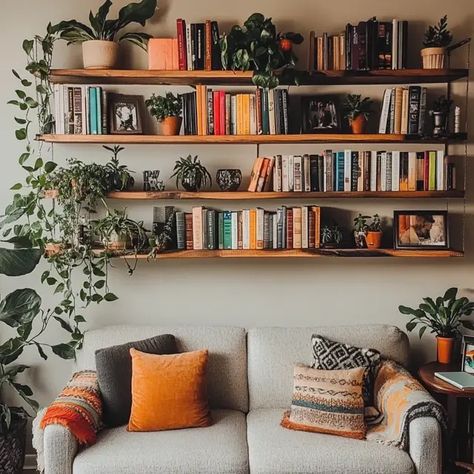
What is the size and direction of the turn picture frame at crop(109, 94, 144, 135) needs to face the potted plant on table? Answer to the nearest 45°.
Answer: approximately 90° to its left

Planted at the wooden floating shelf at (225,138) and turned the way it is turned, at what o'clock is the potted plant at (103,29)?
The potted plant is roughly at 3 o'clock from the wooden floating shelf.

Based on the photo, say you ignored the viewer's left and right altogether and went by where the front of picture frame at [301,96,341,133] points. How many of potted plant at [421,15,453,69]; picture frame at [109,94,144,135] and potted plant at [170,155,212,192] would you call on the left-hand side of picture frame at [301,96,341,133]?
1

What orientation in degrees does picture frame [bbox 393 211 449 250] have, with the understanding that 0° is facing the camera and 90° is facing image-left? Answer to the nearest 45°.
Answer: approximately 0°
